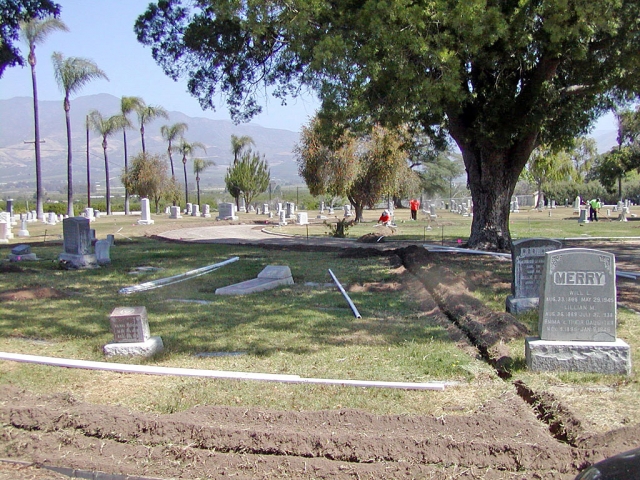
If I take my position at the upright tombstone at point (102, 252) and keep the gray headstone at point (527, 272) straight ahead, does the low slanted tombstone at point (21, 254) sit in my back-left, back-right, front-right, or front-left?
back-right

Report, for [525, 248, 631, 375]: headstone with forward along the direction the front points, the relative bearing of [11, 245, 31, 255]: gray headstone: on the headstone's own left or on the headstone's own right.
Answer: on the headstone's own right

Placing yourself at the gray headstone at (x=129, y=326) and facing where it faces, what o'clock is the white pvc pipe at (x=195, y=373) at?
The white pvc pipe is roughly at 11 o'clock from the gray headstone.

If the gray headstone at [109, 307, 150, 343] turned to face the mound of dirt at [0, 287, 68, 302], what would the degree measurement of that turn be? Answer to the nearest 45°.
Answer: approximately 180°

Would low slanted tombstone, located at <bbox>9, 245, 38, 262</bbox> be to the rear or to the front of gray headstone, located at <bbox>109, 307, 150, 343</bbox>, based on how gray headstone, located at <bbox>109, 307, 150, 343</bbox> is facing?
to the rear

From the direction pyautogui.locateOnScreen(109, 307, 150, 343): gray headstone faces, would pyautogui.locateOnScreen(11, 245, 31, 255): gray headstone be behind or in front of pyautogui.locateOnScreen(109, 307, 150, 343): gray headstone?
behind

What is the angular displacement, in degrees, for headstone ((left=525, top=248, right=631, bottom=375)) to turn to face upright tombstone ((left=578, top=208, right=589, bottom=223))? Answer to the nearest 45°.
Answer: approximately 180°

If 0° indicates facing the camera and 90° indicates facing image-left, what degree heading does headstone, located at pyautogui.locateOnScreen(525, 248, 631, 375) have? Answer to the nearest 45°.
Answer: approximately 0°

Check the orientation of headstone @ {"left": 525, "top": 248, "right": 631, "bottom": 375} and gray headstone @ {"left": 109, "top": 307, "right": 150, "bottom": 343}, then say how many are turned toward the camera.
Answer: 2

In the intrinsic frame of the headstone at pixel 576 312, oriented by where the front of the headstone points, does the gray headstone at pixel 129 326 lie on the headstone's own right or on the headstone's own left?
on the headstone's own right

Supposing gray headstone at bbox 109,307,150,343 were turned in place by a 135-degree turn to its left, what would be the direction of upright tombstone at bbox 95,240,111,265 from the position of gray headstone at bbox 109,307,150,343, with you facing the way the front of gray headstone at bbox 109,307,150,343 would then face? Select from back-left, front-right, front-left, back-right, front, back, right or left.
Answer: front-left

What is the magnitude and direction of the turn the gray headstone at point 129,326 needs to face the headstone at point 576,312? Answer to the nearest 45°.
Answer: approximately 45° to its left
